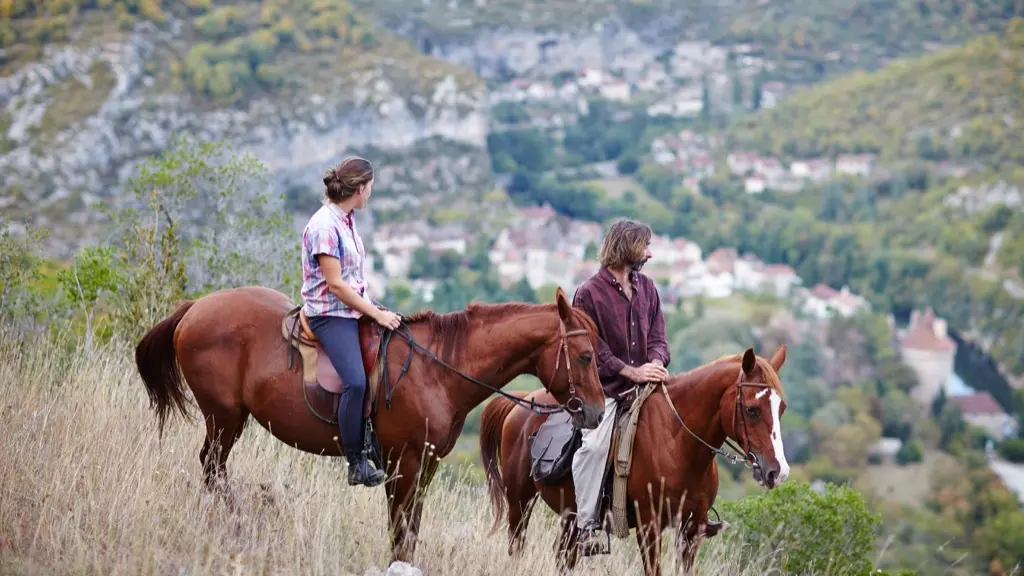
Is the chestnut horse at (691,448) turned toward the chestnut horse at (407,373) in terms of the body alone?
no

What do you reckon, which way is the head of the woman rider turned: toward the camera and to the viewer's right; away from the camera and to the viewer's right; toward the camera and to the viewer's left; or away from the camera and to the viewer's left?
away from the camera and to the viewer's right

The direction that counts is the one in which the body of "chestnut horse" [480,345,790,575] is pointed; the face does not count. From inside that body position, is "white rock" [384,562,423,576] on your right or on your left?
on your right

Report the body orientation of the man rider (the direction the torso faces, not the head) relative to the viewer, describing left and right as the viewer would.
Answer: facing the viewer and to the right of the viewer

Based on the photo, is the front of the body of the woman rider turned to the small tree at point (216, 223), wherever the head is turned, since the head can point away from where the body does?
no

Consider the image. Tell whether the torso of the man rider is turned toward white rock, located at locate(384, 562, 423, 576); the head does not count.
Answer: no

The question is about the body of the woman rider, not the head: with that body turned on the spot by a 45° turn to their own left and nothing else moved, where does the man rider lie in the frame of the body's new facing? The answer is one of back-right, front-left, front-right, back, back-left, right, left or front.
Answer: front-right

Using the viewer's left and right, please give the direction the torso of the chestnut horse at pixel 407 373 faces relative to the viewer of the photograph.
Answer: facing to the right of the viewer

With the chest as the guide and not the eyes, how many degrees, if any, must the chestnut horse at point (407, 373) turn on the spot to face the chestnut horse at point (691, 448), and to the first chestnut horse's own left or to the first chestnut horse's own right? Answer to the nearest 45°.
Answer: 0° — it already faces it

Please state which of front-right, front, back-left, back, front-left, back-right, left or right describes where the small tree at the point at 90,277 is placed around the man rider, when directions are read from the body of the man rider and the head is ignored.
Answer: back

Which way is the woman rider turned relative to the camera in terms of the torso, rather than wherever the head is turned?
to the viewer's right

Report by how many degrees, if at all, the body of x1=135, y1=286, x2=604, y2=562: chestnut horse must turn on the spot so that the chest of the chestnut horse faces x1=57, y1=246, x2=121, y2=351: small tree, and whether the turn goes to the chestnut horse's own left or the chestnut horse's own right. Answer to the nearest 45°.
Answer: approximately 135° to the chestnut horse's own left

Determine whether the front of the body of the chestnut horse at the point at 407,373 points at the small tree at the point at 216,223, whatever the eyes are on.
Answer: no

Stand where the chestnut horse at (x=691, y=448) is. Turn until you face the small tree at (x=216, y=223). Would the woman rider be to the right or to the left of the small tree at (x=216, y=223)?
left
